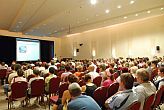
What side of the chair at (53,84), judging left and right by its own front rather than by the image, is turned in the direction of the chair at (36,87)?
left

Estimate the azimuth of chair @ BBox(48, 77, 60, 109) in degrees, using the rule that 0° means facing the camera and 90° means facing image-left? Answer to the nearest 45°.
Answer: approximately 135°

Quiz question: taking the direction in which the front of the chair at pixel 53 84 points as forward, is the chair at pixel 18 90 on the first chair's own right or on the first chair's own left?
on the first chair's own left

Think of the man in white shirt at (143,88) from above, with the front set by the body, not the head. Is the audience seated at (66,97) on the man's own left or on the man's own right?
on the man's own left

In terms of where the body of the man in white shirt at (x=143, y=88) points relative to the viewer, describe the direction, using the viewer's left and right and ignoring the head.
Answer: facing away from the viewer and to the left of the viewer

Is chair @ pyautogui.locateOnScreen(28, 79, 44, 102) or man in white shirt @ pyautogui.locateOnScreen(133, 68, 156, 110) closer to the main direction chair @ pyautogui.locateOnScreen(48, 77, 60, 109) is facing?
the chair

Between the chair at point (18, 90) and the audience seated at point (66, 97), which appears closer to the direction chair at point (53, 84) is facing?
the chair
